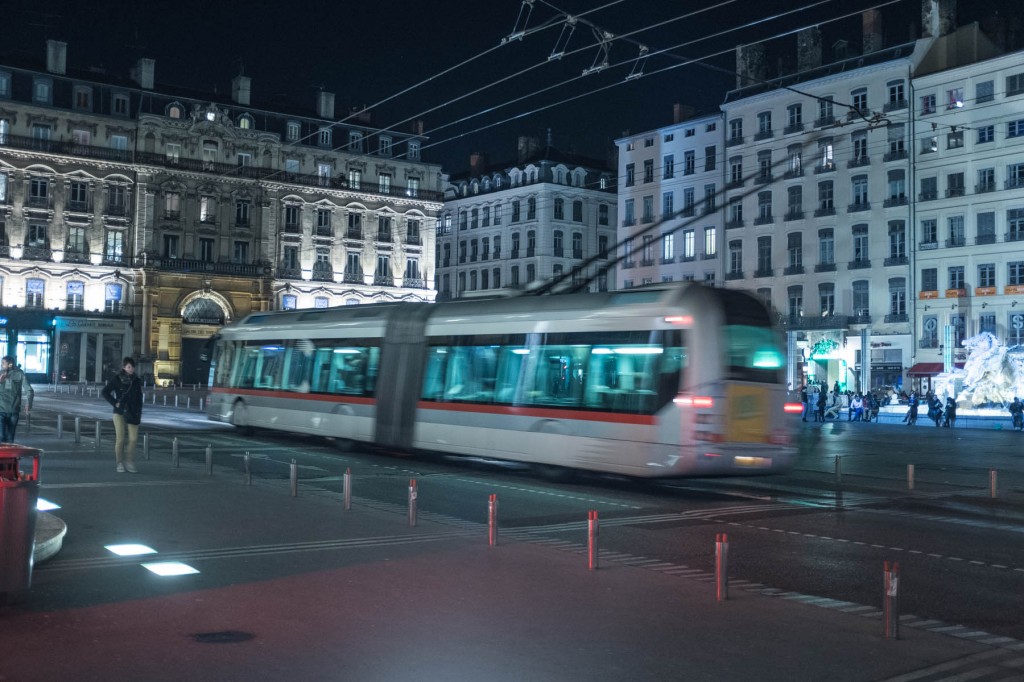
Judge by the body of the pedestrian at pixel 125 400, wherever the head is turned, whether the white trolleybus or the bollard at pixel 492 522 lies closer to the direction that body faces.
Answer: the bollard

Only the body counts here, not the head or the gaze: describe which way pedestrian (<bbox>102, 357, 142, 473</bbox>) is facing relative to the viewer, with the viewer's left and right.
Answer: facing the viewer

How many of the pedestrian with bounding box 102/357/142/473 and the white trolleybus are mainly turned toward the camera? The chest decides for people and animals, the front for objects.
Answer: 1

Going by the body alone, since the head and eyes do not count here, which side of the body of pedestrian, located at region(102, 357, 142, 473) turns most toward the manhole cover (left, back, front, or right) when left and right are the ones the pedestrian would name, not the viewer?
front

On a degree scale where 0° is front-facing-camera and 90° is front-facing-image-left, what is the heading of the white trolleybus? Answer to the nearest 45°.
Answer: approximately 135°

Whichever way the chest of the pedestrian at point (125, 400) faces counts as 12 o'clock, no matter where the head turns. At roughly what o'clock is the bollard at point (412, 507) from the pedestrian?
The bollard is roughly at 11 o'clock from the pedestrian.

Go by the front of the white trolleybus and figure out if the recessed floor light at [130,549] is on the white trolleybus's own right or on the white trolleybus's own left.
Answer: on the white trolleybus's own left

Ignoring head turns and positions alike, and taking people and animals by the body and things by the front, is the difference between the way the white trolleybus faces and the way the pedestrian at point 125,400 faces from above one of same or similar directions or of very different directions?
very different directions

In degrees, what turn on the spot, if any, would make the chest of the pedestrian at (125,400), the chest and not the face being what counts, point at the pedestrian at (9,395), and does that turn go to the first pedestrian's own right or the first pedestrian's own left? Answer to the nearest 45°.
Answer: approximately 135° to the first pedestrian's own right

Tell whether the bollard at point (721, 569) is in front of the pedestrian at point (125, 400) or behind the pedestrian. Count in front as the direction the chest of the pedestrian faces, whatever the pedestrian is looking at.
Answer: in front

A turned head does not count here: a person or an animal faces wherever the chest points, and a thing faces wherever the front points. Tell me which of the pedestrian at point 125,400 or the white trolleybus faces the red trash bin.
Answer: the pedestrian

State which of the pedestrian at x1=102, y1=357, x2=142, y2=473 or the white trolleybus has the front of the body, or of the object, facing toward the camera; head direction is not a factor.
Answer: the pedestrian

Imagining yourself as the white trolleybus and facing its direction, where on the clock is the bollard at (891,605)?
The bollard is roughly at 7 o'clock from the white trolleybus.

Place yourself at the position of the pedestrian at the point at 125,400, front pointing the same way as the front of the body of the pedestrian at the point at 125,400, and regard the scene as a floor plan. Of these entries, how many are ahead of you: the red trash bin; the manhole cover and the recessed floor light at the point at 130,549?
3
